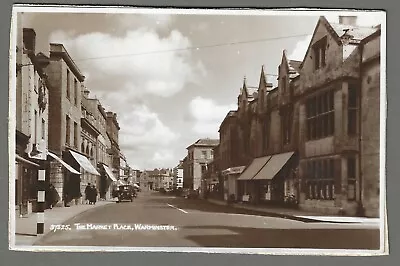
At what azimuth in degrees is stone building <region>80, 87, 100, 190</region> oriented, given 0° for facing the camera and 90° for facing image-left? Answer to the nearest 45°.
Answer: approximately 270°

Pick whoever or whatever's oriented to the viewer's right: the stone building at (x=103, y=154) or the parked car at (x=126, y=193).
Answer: the stone building

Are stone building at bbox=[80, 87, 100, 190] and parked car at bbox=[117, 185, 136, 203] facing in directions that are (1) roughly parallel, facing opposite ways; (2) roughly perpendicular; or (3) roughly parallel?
roughly perpendicular

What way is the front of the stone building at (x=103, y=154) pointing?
to the viewer's right
